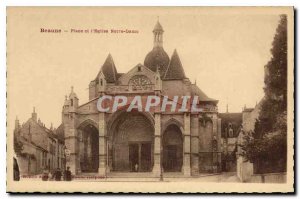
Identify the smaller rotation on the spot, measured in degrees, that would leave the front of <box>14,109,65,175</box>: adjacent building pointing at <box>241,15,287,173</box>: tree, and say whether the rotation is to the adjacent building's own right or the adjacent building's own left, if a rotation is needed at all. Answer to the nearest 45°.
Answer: approximately 45° to the adjacent building's own left

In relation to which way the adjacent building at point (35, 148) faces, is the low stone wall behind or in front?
in front

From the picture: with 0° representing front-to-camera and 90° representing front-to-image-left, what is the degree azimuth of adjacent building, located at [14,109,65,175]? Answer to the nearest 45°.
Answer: approximately 315°
